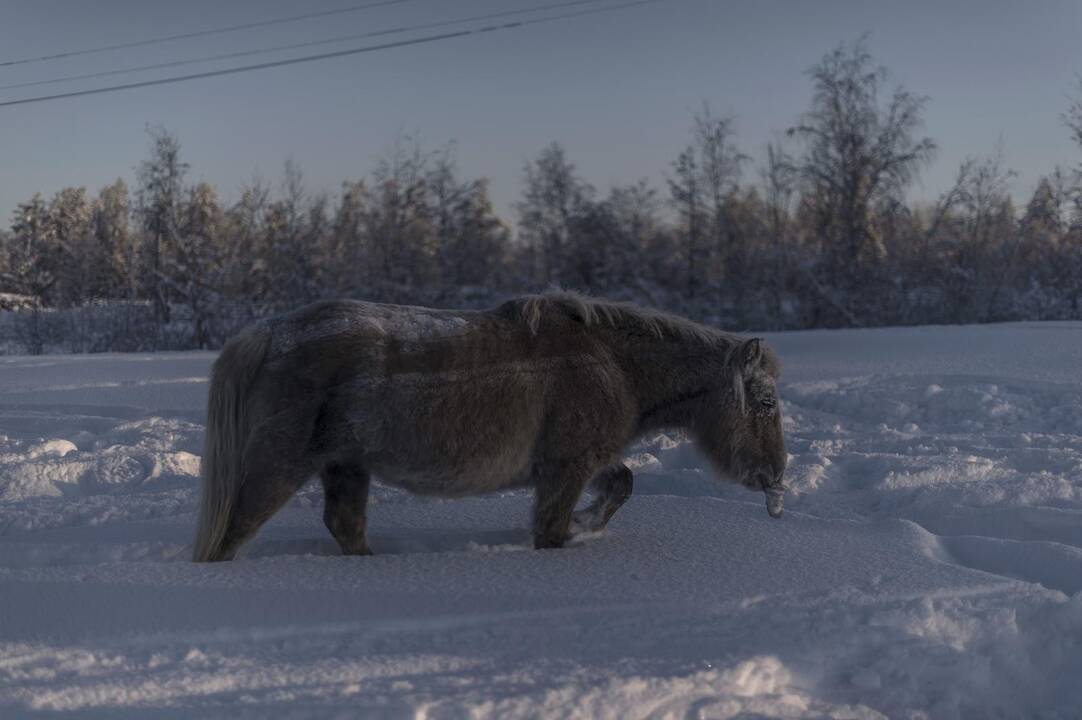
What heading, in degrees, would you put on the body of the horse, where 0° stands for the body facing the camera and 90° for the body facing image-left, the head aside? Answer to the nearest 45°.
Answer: approximately 270°
